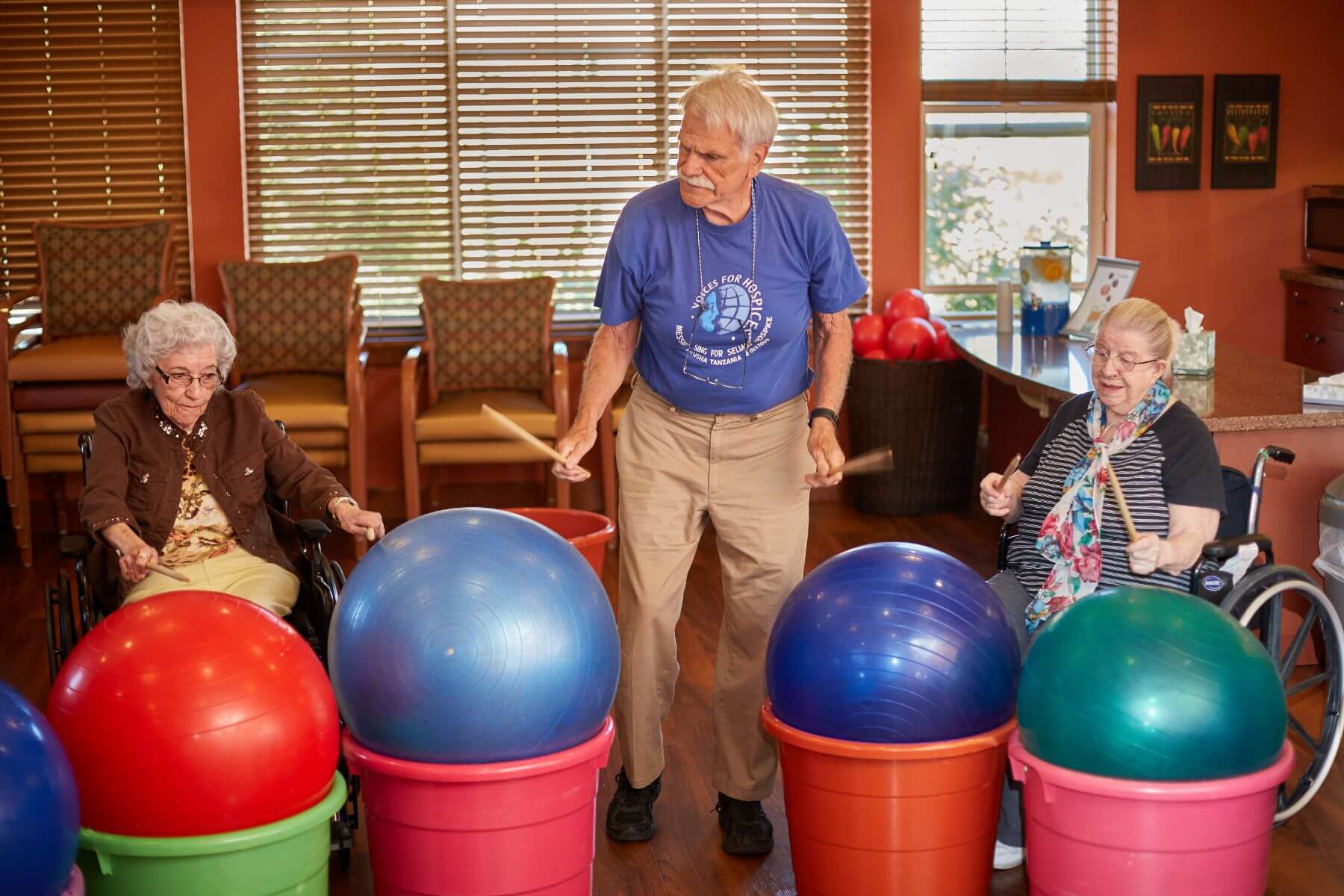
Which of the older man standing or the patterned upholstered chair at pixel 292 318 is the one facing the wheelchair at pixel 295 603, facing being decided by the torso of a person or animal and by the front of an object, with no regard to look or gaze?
the patterned upholstered chair

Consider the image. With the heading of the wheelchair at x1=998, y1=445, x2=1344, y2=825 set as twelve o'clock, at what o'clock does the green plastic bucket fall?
The green plastic bucket is roughly at 12 o'clock from the wheelchair.

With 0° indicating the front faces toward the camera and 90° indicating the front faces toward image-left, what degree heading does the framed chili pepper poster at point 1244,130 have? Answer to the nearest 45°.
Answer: approximately 0°

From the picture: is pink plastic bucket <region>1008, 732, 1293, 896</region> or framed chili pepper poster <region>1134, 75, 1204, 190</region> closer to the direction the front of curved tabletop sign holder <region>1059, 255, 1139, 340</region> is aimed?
the pink plastic bucket

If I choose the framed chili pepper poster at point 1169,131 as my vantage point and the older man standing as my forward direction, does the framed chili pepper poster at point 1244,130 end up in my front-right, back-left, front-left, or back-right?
back-left

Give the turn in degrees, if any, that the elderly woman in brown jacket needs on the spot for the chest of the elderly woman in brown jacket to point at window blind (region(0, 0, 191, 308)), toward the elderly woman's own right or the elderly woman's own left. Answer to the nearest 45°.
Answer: approximately 180°

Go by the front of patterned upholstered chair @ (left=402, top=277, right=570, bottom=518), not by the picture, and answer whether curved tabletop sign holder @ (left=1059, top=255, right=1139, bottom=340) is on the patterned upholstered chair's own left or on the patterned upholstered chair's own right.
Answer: on the patterned upholstered chair's own left

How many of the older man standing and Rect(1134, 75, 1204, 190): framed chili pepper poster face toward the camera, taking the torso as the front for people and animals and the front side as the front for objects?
2

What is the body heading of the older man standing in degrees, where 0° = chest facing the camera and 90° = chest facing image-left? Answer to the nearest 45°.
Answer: approximately 0°
